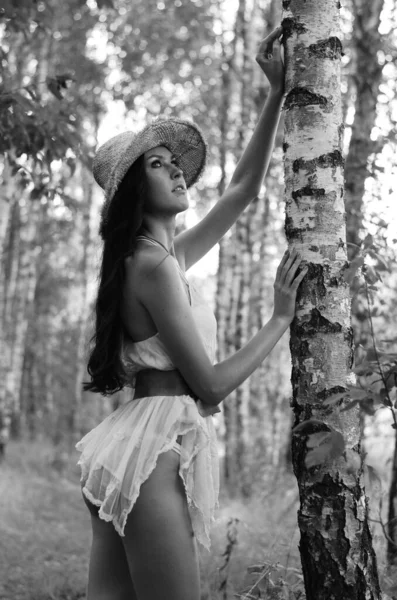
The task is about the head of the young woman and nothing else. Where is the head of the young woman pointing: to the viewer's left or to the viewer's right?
to the viewer's right

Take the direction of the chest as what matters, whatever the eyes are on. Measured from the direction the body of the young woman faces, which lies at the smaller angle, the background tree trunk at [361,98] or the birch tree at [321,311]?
the birch tree

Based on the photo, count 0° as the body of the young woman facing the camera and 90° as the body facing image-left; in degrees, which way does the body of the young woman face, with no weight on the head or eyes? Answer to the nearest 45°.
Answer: approximately 270°

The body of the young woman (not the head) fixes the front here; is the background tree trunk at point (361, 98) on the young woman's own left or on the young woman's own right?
on the young woman's own left

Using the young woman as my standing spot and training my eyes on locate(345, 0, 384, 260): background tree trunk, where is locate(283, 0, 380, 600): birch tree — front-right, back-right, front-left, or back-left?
front-right

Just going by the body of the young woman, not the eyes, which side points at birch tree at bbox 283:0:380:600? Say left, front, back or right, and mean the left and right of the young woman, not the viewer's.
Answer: front
